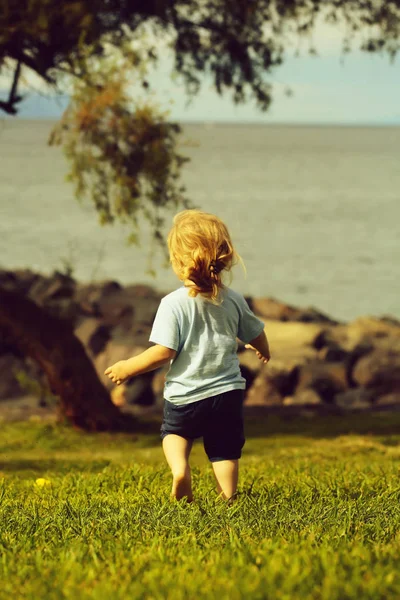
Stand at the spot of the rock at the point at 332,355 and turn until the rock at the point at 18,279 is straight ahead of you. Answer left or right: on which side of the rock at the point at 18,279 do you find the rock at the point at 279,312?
right

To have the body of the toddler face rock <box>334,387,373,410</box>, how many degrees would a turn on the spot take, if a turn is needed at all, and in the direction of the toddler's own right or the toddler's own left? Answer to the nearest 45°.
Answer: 0° — they already face it

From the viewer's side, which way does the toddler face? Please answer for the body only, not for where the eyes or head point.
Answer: away from the camera
